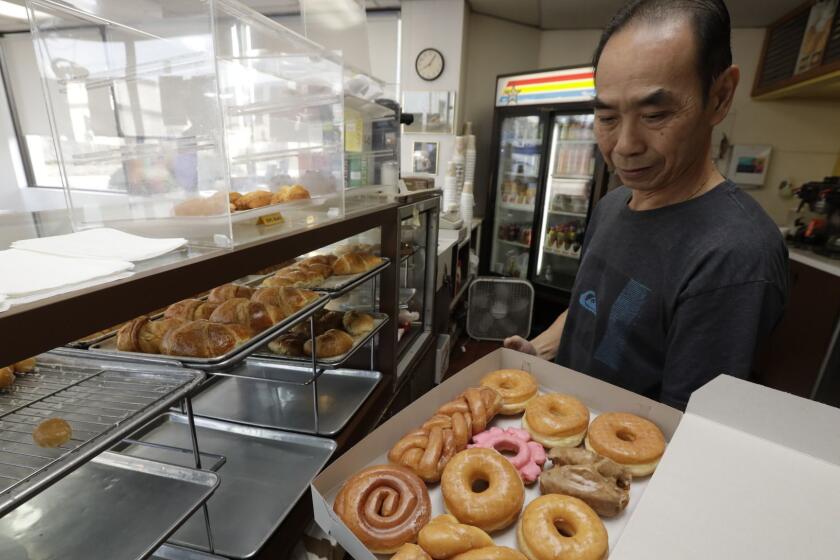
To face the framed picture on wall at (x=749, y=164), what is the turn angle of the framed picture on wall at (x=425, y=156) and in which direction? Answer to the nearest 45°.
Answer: approximately 90° to its left

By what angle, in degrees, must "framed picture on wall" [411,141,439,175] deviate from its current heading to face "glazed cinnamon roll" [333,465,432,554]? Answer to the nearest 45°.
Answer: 0° — it already faces it

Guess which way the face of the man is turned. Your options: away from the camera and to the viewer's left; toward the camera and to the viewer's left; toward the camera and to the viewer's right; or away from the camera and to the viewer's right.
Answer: toward the camera and to the viewer's left

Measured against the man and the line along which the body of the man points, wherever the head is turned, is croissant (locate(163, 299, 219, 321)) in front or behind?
in front

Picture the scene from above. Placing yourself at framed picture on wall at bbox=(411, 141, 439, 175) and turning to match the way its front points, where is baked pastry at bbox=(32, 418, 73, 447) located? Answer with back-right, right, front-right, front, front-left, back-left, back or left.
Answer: front

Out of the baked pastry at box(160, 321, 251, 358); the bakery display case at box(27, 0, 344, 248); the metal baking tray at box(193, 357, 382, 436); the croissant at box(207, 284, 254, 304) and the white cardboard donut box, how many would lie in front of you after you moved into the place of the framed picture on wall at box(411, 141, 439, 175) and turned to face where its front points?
5

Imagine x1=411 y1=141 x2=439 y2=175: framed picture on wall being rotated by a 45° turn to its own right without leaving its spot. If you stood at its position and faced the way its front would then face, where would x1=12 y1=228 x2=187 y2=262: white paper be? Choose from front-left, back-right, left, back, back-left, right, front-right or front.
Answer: front-left

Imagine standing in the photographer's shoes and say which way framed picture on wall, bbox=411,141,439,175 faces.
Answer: facing the viewer

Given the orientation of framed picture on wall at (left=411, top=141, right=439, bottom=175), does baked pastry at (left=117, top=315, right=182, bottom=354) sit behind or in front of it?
in front

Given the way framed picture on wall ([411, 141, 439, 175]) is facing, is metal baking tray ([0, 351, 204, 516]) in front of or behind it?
in front

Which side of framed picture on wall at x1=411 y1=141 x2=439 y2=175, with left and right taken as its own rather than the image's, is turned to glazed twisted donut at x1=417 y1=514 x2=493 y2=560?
front

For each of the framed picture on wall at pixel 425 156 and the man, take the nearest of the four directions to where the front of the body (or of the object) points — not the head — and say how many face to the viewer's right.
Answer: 0

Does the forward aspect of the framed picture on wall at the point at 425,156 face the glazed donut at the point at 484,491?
yes

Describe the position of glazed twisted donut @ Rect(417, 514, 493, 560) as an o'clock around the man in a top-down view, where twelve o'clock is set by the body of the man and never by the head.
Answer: The glazed twisted donut is roughly at 11 o'clock from the man.

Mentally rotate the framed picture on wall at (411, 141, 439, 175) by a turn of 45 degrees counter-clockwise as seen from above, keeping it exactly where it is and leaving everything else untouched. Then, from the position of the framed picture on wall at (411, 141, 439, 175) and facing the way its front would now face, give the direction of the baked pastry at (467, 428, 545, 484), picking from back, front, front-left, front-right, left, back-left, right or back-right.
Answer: front-right
